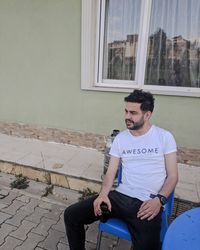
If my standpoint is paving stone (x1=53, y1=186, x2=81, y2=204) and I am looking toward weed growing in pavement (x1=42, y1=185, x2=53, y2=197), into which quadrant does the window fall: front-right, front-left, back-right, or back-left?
back-right

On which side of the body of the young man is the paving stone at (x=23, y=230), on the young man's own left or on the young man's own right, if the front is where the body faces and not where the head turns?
on the young man's own right

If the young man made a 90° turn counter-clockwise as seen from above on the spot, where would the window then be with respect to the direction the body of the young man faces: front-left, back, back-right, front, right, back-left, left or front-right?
back-left

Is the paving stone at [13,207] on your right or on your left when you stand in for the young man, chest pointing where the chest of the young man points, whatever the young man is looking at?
on your right

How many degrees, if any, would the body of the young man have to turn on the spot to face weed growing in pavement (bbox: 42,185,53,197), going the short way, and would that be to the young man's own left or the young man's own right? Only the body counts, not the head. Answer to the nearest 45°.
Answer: approximately 90° to the young man's own right

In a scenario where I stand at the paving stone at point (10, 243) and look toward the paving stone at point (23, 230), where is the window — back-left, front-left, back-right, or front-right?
front-right

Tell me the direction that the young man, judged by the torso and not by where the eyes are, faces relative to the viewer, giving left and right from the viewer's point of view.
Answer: facing the viewer and to the left of the viewer

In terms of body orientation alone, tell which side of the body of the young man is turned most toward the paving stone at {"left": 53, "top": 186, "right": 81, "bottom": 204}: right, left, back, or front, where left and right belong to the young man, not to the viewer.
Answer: right

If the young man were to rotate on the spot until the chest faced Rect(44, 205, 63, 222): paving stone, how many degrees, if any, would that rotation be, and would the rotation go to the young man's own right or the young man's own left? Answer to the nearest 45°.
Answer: approximately 90° to the young man's own right

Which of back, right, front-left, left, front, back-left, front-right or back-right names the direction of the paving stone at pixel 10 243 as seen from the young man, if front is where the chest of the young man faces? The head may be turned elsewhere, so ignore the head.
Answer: front-right

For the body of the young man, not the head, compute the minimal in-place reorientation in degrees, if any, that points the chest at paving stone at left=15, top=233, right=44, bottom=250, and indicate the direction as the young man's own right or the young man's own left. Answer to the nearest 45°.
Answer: approximately 45° to the young man's own right

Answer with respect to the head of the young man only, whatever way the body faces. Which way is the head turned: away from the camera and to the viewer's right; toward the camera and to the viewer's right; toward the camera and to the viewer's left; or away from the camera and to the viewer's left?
toward the camera and to the viewer's left

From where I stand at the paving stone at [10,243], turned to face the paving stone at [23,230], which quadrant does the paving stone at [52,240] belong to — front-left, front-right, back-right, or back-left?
front-right

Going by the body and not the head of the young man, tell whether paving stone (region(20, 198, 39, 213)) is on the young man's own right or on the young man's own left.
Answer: on the young man's own right
